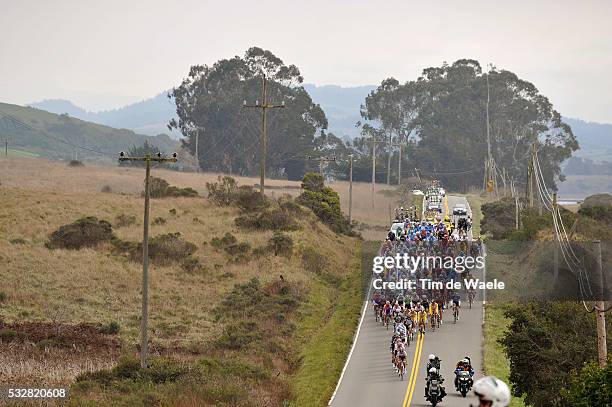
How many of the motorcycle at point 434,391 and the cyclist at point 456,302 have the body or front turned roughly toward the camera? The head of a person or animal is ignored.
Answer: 2

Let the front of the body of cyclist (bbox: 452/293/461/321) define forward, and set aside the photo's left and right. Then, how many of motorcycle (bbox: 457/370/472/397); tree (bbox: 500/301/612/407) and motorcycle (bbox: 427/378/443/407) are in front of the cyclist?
3

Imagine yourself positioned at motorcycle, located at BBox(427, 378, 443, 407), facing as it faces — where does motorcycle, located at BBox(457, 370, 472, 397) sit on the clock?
motorcycle, located at BBox(457, 370, 472, 397) is roughly at 7 o'clock from motorcycle, located at BBox(427, 378, 443, 407).

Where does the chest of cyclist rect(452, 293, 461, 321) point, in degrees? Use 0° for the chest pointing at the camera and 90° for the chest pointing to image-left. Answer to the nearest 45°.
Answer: approximately 0°

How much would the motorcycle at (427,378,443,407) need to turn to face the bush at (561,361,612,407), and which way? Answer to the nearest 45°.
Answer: approximately 45° to its left

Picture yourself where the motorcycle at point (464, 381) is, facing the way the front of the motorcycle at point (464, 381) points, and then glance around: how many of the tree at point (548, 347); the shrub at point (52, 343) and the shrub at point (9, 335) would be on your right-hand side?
2

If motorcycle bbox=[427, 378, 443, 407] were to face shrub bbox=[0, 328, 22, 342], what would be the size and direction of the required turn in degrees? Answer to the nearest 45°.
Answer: approximately 90° to its right

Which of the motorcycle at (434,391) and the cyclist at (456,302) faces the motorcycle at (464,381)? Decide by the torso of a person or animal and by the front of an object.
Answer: the cyclist

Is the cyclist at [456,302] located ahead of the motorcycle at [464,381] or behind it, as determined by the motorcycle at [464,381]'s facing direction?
behind

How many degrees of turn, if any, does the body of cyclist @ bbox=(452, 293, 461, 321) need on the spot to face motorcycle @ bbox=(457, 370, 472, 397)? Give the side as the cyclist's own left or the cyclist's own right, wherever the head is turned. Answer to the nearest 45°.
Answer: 0° — they already face it

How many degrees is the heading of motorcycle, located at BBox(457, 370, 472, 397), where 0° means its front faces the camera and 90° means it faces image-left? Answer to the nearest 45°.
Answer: approximately 0°
